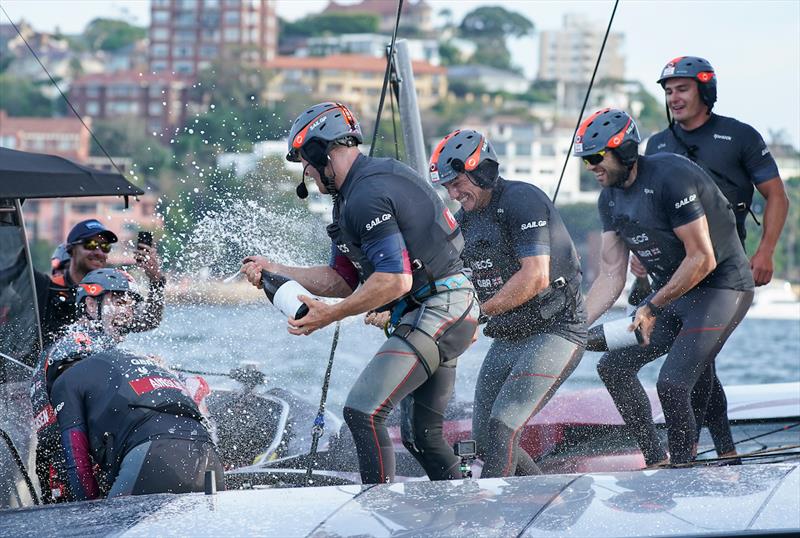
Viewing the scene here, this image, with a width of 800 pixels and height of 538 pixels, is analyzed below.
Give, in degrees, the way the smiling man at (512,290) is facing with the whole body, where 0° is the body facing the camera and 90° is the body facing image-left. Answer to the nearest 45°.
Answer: approximately 45°

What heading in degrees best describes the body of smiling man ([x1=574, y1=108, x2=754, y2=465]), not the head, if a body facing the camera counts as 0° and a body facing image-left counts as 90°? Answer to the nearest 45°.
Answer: approximately 45°

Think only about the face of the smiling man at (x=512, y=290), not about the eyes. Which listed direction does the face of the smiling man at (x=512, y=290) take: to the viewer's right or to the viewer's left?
to the viewer's left

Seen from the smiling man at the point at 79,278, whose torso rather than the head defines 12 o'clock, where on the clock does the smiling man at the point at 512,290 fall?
the smiling man at the point at 512,290 is roughly at 12 o'clock from the smiling man at the point at 79,278.

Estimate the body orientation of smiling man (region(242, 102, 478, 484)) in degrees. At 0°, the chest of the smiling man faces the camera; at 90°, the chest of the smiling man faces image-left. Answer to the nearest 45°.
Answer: approximately 90°

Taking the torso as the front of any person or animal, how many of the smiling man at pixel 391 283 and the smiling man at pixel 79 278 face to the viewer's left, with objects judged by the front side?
1

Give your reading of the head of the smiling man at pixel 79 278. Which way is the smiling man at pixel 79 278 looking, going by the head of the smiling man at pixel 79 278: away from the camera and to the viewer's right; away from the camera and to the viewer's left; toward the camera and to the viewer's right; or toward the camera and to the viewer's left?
toward the camera and to the viewer's right

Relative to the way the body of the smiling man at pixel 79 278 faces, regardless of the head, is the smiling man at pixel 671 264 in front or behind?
in front

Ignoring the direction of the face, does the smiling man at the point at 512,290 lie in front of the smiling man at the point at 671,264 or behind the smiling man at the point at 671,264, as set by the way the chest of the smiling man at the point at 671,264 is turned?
in front

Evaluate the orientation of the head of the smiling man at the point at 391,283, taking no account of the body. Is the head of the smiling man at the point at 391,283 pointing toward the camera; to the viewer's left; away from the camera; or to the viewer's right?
to the viewer's left

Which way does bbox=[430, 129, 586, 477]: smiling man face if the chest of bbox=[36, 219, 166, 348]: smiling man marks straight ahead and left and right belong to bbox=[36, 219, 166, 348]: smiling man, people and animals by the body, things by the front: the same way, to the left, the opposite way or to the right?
to the right

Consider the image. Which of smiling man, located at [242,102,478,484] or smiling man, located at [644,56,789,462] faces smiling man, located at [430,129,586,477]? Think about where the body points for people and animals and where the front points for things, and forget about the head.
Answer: smiling man, located at [644,56,789,462]

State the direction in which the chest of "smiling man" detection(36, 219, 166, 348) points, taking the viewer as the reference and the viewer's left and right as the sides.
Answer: facing the viewer and to the right of the viewer

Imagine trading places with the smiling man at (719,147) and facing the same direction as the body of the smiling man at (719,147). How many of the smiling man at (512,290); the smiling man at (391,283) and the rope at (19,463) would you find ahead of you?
3

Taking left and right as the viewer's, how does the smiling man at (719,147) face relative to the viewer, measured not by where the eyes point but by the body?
facing the viewer and to the left of the viewer
